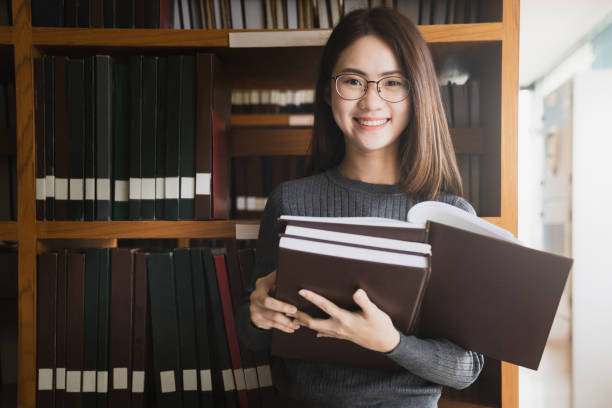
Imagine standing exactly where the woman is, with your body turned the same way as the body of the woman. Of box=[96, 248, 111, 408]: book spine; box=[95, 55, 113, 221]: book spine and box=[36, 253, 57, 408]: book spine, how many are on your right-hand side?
3

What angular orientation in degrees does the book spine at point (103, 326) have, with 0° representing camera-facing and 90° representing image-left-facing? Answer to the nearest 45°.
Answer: approximately 0°
